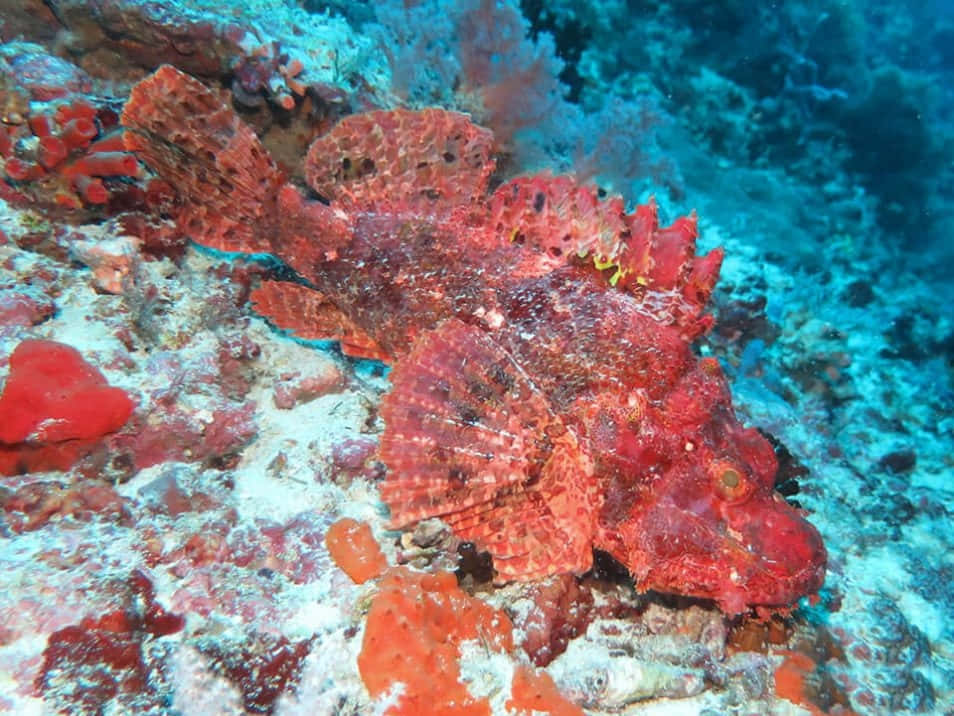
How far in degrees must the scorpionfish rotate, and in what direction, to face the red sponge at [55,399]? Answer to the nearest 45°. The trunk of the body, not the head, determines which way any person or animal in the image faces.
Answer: approximately 180°

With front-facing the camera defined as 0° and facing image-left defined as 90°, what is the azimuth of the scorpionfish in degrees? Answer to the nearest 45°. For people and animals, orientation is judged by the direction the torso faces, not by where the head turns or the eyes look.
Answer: approximately 270°

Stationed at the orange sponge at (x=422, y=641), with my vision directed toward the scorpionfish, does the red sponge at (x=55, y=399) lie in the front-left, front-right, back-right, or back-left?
front-left
